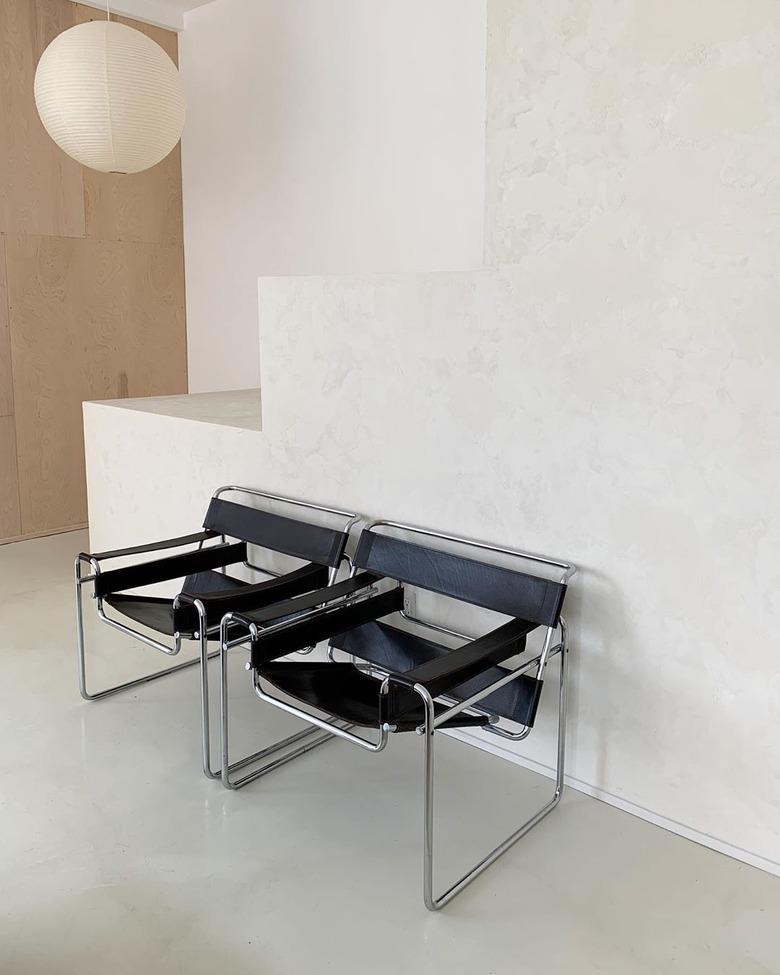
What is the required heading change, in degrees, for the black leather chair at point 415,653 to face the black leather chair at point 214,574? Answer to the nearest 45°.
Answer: approximately 90° to its right

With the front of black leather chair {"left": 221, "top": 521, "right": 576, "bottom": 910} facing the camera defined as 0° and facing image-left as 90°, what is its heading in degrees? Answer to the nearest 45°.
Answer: approximately 45°

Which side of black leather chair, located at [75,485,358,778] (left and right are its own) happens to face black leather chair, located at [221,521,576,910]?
left
